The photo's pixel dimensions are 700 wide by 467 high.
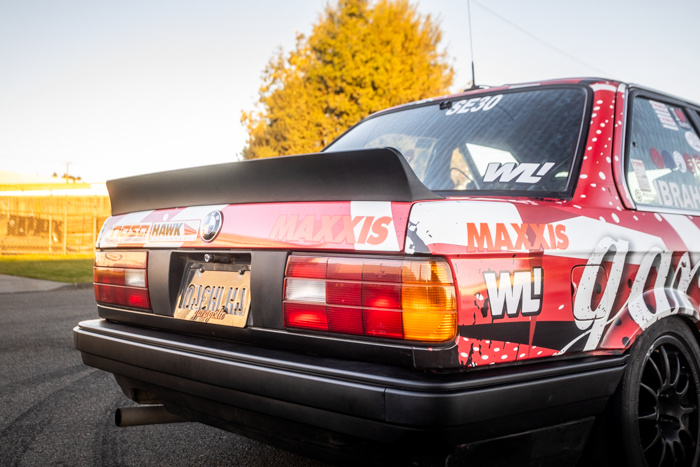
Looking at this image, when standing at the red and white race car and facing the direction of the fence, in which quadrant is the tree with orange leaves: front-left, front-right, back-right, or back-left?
front-right

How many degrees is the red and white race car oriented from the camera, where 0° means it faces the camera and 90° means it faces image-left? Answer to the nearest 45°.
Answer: approximately 225°

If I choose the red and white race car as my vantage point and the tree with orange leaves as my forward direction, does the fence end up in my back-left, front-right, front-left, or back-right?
front-left

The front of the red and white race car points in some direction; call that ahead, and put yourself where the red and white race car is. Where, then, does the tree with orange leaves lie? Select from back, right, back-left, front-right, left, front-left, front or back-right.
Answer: front-left

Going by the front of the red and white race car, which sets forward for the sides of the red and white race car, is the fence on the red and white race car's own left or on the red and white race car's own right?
on the red and white race car's own left
